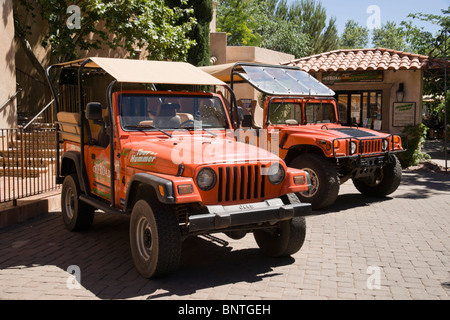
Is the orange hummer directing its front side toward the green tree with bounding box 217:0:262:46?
no

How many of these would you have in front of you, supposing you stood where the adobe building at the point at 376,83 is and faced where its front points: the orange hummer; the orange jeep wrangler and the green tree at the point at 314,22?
2

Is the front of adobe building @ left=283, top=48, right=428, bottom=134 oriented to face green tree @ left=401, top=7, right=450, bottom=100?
no

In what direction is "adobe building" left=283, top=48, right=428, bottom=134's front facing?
toward the camera

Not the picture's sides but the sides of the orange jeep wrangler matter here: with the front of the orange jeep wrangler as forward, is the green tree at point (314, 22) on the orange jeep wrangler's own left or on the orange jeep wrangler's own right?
on the orange jeep wrangler's own left

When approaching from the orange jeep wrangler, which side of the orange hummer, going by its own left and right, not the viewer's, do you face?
right

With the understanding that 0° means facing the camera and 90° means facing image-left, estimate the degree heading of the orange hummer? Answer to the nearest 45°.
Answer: approximately 315°

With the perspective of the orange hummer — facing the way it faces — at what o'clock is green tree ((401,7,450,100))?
The green tree is roughly at 8 o'clock from the orange hummer.

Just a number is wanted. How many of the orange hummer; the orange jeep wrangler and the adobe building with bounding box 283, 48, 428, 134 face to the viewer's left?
0

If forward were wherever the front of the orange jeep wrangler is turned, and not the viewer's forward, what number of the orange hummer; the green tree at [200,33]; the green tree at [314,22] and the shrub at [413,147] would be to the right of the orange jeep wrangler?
0

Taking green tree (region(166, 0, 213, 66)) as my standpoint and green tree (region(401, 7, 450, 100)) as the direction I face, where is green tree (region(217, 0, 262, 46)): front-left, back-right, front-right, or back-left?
front-left

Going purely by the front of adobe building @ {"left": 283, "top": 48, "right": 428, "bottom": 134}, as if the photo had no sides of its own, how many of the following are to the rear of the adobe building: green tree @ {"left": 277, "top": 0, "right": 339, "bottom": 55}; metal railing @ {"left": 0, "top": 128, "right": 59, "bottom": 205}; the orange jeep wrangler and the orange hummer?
1

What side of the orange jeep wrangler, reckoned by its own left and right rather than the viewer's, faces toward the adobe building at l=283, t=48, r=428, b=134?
left

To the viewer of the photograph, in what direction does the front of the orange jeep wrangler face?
facing the viewer and to the right of the viewer

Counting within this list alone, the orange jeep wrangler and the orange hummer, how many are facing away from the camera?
0

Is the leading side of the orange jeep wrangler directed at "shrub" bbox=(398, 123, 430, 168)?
no
